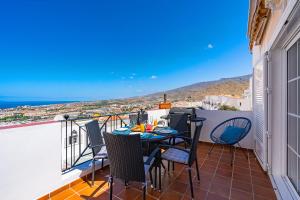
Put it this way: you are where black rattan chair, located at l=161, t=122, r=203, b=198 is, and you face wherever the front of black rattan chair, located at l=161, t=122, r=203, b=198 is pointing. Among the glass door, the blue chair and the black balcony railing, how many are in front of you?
1

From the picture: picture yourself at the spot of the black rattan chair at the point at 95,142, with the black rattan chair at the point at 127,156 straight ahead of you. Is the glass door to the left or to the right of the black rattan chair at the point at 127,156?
left

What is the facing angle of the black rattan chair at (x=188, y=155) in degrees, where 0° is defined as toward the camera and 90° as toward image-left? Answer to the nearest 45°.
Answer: approximately 90°

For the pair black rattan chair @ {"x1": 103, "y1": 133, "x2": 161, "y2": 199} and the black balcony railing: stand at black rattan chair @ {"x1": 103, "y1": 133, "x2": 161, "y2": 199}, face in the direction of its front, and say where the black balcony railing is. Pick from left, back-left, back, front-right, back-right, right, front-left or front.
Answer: left

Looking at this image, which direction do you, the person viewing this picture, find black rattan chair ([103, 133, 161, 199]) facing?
facing away from the viewer and to the right of the viewer

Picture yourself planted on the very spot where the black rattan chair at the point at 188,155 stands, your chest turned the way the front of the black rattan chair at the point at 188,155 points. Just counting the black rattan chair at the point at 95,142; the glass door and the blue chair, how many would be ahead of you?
1

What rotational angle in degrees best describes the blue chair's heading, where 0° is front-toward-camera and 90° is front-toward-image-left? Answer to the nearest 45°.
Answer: approximately 45°

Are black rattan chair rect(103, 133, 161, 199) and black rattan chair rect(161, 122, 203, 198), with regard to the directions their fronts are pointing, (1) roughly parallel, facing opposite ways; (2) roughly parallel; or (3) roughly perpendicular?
roughly perpendicular

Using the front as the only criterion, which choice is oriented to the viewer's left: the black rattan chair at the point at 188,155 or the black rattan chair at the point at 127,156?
the black rattan chair at the point at 188,155

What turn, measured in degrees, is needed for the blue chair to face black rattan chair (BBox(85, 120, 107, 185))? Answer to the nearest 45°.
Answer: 0° — it already faces it

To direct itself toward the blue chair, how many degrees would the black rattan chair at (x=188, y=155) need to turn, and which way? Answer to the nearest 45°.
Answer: approximately 135° to its right

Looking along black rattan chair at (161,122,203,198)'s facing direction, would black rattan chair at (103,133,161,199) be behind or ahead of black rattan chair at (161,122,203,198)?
ahead

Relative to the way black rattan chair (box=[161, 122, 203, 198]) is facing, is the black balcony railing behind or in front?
in front

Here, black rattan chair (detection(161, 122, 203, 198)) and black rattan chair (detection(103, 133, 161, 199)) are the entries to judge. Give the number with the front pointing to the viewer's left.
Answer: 1

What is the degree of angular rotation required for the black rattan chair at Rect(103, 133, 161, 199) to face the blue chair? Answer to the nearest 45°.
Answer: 0° — it already faces it

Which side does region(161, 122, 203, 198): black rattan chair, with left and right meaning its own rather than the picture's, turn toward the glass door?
back
